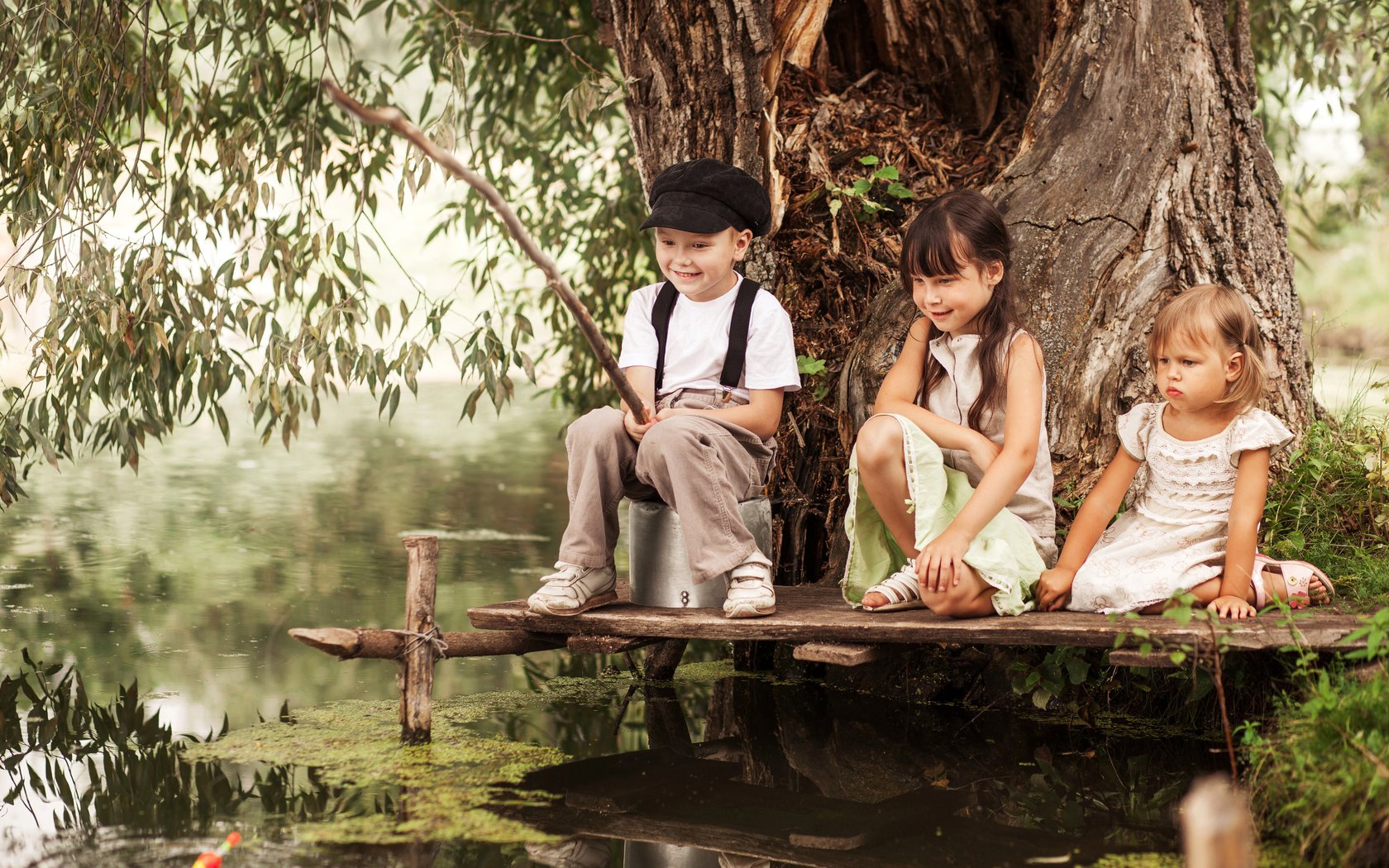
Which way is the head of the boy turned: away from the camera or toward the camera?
toward the camera

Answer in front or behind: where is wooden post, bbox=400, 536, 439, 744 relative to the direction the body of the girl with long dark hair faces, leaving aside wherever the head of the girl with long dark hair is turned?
in front

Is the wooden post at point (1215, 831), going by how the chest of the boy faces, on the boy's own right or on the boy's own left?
on the boy's own left

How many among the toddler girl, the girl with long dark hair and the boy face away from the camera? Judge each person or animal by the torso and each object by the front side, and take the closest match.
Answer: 0

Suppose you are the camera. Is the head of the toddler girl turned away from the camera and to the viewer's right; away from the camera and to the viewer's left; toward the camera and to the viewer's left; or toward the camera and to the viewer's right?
toward the camera and to the viewer's left

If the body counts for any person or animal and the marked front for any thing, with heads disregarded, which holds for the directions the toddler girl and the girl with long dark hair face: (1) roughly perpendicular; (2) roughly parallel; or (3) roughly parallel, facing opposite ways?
roughly parallel

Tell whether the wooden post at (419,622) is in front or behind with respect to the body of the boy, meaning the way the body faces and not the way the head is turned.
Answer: in front

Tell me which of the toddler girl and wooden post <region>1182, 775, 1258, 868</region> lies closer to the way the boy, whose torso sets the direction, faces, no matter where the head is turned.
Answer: the wooden post

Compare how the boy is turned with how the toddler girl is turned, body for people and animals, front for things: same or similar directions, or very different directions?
same or similar directions

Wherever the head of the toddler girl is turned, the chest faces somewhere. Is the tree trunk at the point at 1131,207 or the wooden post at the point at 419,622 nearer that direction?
the wooden post

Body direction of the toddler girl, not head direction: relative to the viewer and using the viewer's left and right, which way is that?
facing the viewer and to the left of the viewer

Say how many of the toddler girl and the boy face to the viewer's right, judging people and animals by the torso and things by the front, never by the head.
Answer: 0

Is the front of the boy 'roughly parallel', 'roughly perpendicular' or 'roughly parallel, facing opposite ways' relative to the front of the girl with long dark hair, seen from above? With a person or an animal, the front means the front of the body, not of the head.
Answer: roughly parallel
